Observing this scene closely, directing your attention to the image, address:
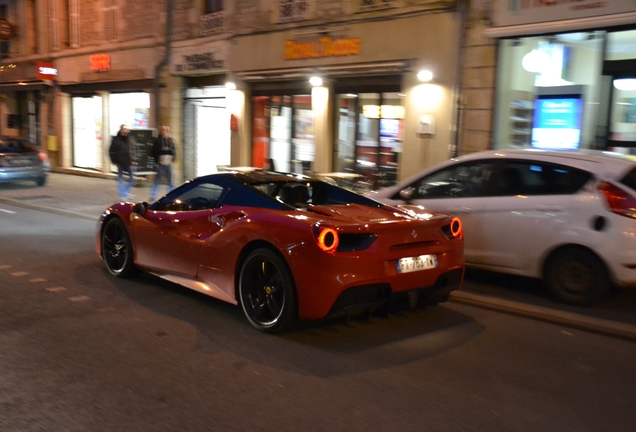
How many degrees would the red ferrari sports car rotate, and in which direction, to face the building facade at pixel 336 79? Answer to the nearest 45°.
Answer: approximately 45° to its right

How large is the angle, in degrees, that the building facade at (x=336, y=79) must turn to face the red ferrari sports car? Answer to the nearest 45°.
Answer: approximately 45° to its left

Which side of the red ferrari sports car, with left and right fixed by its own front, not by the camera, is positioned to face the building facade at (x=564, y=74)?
right

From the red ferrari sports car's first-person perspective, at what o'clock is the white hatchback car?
The white hatchback car is roughly at 4 o'clock from the red ferrari sports car.

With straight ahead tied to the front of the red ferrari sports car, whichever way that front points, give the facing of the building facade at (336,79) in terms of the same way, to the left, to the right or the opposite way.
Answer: to the left

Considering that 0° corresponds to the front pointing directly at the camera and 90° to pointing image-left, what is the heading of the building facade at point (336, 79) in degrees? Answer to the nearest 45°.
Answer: approximately 45°

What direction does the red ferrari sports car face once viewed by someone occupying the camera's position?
facing away from the viewer and to the left of the viewer

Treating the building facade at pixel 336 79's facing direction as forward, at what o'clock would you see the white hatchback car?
The white hatchback car is roughly at 10 o'clock from the building facade.

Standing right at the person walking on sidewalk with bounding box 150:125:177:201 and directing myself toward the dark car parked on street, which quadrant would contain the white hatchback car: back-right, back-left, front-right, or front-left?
back-left
